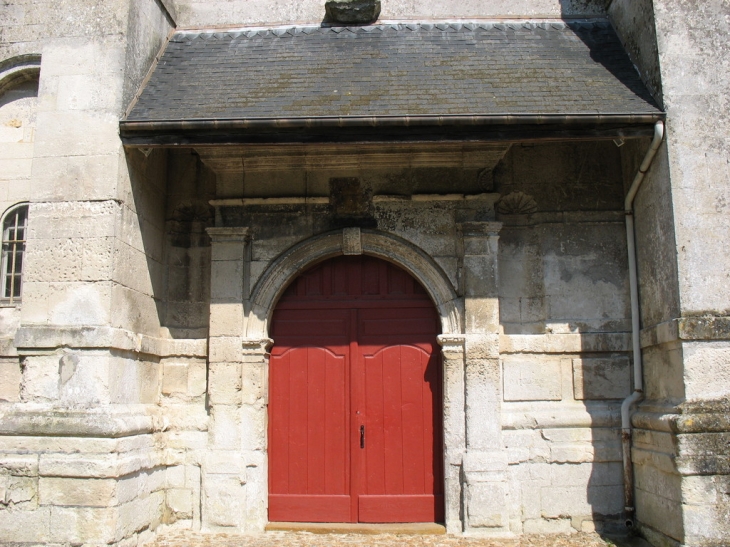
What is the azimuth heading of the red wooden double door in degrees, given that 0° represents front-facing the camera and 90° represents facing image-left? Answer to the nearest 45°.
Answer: approximately 0°

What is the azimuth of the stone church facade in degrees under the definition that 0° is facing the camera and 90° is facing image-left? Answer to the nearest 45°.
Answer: approximately 0°
